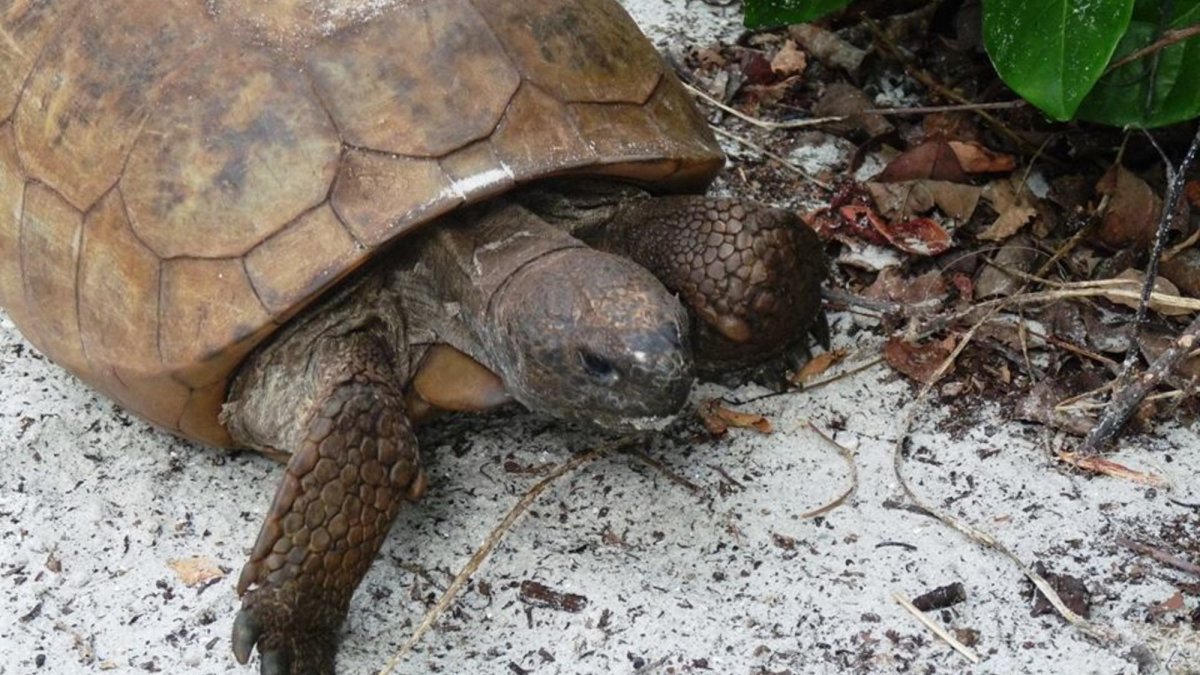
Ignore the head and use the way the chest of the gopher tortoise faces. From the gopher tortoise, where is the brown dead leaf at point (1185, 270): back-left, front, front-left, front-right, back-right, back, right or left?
front-left

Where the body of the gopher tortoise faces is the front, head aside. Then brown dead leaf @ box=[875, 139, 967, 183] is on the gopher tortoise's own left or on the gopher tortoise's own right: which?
on the gopher tortoise's own left

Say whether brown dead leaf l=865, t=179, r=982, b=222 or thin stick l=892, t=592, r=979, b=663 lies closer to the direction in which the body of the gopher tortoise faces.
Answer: the thin stick

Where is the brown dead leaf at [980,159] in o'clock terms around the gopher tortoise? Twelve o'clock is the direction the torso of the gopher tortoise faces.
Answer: The brown dead leaf is roughly at 10 o'clock from the gopher tortoise.

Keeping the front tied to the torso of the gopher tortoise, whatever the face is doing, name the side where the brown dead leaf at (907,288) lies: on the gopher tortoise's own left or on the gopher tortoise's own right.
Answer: on the gopher tortoise's own left

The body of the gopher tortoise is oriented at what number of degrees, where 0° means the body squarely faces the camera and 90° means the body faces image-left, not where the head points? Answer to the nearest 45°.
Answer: approximately 315°

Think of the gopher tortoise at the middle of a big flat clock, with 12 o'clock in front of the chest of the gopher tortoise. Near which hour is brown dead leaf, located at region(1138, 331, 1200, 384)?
The brown dead leaf is roughly at 11 o'clock from the gopher tortoise.

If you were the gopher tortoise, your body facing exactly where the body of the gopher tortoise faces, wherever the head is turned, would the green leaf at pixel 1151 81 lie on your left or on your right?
on your left

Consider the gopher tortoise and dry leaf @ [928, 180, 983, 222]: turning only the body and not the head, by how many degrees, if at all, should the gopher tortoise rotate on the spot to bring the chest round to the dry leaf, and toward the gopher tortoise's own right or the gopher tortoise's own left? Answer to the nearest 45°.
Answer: approximately 45° to the gopher tortoise's own left

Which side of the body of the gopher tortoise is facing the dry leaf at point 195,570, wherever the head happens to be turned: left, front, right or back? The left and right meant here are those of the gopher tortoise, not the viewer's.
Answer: right

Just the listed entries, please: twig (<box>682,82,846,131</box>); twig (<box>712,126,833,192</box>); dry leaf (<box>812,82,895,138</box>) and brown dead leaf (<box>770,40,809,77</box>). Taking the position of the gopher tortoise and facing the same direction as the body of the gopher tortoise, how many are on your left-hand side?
4

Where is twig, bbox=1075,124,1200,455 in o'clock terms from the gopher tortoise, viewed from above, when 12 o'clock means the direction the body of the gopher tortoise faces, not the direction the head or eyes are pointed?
The twig is roughly at 11 o'clock from the gopher tortoise.
